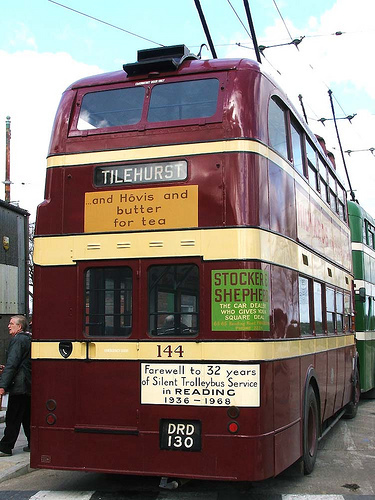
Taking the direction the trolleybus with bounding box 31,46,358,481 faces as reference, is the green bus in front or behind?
in front

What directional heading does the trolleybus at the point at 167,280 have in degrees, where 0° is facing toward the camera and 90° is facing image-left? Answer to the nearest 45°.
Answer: approximately 180°

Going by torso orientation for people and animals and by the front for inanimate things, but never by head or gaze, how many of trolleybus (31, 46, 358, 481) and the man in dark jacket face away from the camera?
1

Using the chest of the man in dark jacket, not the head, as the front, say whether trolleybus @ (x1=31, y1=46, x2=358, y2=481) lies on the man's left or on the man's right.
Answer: on the man's left

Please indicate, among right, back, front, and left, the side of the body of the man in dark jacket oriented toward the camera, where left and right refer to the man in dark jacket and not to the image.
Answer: left
